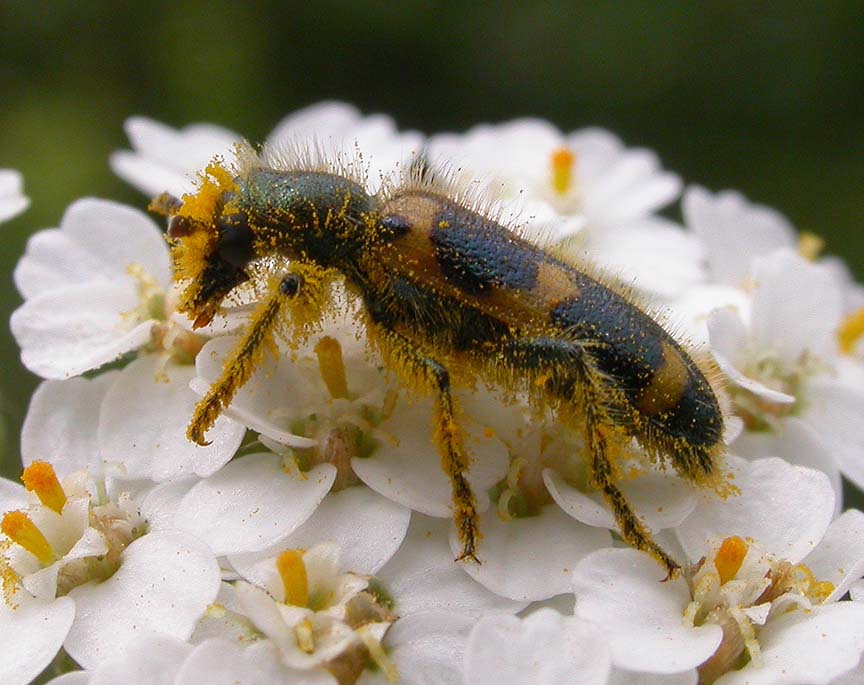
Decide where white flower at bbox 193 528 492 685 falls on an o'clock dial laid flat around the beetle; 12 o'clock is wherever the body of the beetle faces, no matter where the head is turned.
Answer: The white flower is roughly at 9 o'clock from the beetle.

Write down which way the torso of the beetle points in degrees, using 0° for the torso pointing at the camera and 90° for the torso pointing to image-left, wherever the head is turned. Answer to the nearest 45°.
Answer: approximately 90°

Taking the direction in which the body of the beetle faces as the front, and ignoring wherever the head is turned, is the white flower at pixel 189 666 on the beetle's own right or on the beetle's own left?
on the beetle's own left

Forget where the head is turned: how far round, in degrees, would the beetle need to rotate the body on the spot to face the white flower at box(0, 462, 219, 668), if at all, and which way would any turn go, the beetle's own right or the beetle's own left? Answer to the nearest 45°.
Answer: approximately 45° to the beetle's own left

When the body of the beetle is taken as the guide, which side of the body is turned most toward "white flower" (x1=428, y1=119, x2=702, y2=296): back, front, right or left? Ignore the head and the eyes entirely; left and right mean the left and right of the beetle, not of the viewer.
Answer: right

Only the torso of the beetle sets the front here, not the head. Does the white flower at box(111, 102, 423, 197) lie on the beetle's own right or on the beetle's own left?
on the beetle's own right

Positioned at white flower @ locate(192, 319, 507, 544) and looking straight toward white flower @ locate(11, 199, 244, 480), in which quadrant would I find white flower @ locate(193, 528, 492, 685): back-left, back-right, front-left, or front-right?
back-left

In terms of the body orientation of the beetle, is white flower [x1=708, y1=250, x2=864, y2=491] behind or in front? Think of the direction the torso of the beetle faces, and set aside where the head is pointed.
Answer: behind
